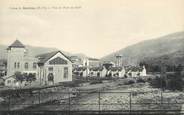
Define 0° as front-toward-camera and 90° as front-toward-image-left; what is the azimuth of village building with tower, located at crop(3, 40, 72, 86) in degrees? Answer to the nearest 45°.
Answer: approximately 315°

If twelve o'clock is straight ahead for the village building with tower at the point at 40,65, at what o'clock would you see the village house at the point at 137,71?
the village house at the point at 137,71 is roughly at 10 o'clock from the village building with tower at the point at 40,65.

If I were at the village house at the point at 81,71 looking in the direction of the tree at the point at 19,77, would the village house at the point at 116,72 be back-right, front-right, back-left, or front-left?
back-left

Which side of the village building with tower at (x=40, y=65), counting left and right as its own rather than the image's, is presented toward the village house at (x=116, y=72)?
left

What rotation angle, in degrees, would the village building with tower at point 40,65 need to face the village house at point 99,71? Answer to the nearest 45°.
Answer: approximately 90° to its left
